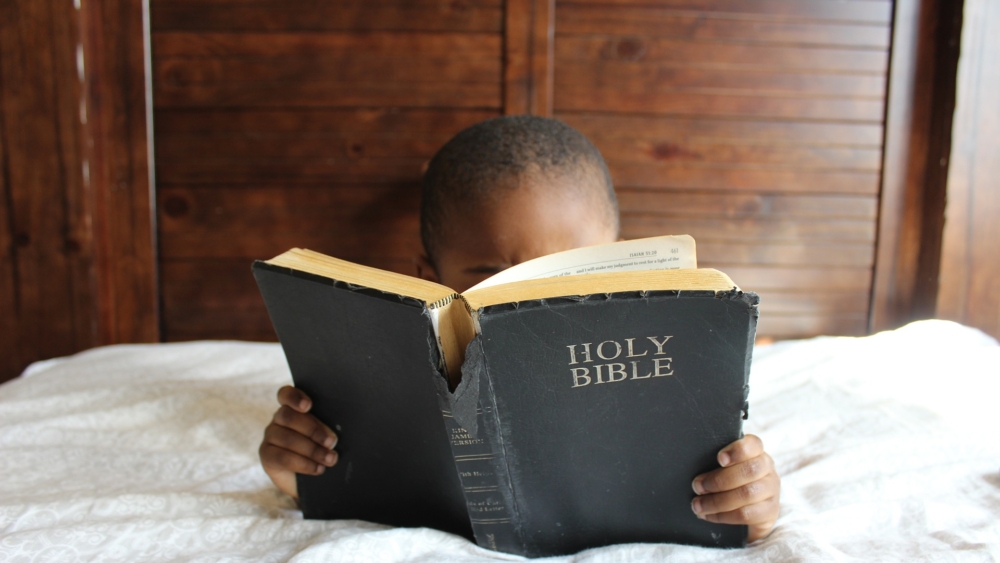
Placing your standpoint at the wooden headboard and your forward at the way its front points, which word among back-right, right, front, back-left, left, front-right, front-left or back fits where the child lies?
front

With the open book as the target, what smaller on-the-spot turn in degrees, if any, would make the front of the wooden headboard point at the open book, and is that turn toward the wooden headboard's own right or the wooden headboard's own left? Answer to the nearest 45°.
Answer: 0° — it already faces it

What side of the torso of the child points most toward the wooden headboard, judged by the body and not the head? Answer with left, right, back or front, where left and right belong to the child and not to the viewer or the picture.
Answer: back

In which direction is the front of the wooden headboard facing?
toward the camera

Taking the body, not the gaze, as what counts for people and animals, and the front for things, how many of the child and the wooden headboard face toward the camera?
2
